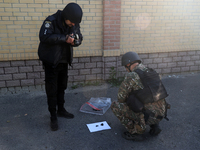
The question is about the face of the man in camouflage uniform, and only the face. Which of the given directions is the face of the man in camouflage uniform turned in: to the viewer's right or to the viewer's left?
to the viewer's left

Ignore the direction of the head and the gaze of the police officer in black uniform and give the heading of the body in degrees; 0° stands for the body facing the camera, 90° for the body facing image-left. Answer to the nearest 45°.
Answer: approximately 315°
